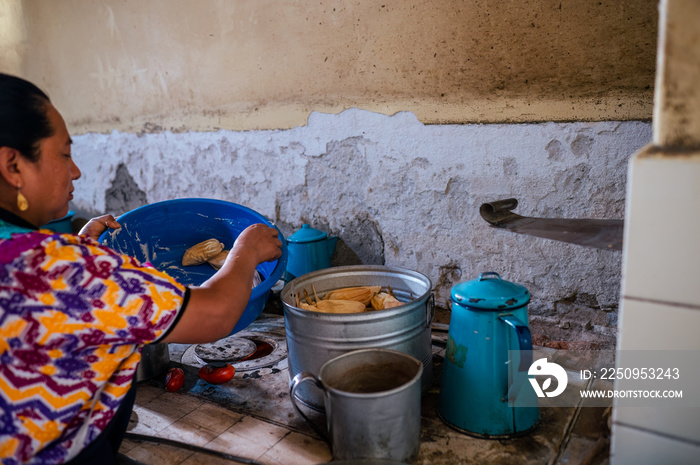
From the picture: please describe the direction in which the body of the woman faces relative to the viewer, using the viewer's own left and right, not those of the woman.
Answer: facing away from the viewer and to the right of the viewer

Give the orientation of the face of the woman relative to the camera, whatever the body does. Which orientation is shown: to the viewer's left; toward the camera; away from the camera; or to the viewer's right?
to the viewer's right

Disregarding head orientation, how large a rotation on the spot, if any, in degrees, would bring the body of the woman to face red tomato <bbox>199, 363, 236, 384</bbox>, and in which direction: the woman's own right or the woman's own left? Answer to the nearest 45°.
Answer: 0° — they already face it

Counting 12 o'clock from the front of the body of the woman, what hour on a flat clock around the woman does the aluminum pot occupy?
The aluminum pot is roughly at 1 o'clock from the woman.

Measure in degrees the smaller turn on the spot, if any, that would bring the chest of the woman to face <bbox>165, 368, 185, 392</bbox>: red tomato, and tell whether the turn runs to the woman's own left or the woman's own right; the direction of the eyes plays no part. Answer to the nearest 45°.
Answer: approximately 45° to the woman's own left
